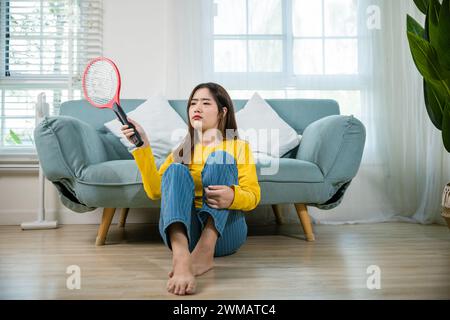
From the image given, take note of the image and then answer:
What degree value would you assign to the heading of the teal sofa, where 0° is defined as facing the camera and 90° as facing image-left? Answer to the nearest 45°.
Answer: approximately 0°

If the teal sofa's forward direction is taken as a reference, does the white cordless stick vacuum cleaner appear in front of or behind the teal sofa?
behind
